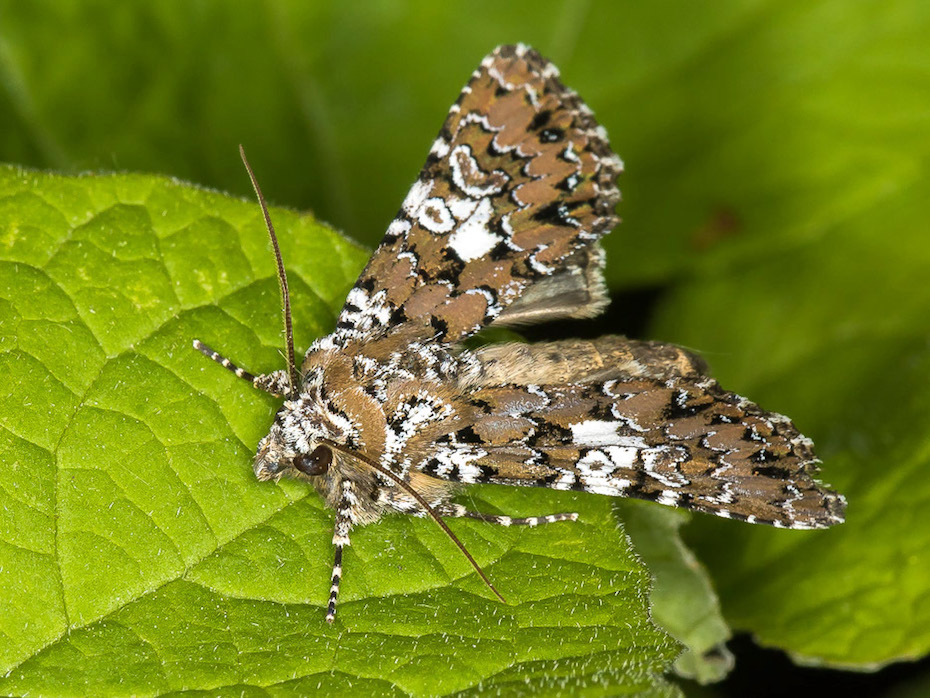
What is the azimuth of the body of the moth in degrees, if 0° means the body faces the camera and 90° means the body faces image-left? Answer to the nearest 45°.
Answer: approximately 45°

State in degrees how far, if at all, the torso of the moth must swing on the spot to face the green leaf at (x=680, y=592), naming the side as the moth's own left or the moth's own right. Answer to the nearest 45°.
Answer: approximately 135° to the moth's own left
